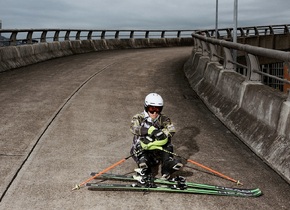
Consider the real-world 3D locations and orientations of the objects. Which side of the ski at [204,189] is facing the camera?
right

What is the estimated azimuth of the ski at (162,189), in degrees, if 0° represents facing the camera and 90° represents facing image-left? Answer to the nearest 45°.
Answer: approximately 270°

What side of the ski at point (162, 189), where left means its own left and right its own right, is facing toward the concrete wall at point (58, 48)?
left

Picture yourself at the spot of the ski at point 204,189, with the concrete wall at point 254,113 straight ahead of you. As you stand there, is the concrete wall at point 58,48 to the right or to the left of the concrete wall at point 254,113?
left

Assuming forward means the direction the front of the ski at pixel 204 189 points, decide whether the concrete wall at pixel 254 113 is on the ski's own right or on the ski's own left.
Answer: on the ski's own left

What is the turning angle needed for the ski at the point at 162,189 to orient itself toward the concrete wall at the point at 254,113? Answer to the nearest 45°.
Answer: approximately 45° to its left
